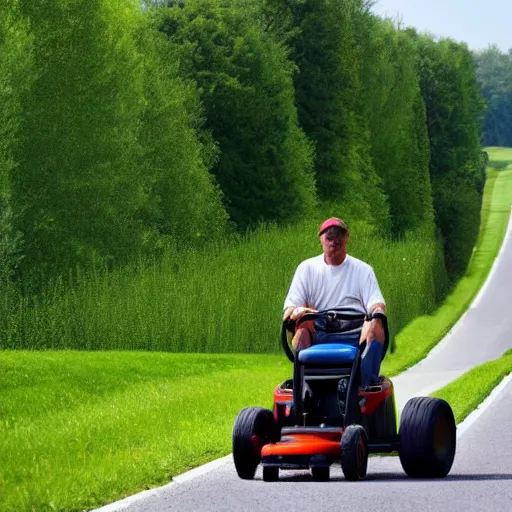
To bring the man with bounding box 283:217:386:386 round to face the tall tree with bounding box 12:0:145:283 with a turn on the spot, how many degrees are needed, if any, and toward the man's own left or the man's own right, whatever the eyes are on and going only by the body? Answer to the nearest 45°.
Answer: approximately 180°

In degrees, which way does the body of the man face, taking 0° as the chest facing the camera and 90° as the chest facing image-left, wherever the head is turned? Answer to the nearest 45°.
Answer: approximately 0°
